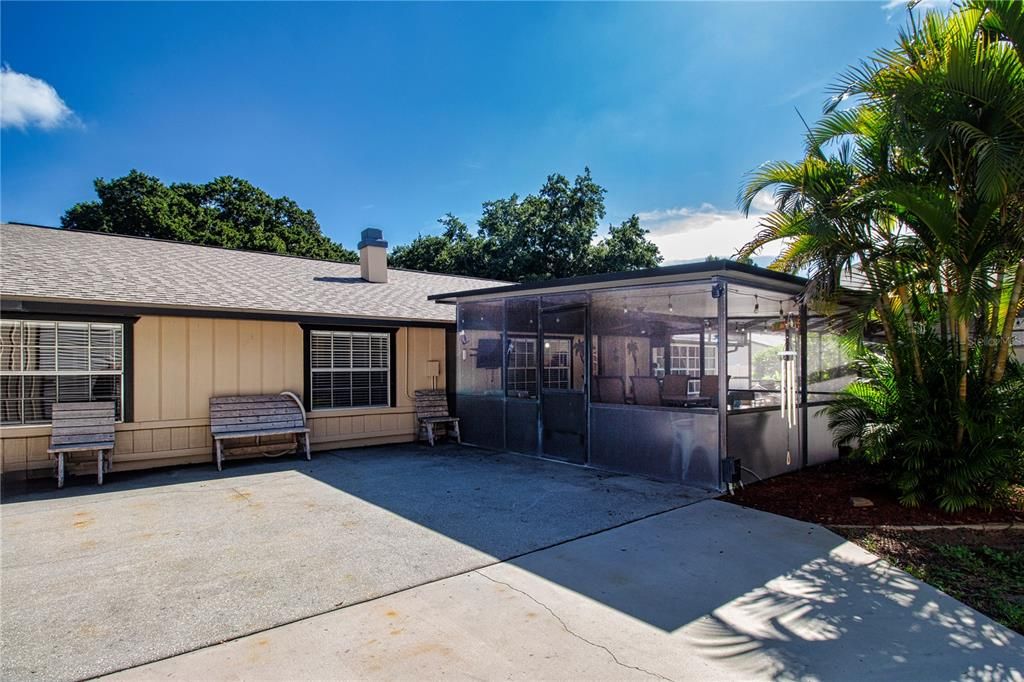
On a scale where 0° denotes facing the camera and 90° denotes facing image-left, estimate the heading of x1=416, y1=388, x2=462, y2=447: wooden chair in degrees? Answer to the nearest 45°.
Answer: approximately 315°

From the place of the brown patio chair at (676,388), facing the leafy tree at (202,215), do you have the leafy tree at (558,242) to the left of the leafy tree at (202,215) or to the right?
right

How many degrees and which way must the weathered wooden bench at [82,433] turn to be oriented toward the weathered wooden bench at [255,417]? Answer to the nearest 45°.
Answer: approximately 90° to its left

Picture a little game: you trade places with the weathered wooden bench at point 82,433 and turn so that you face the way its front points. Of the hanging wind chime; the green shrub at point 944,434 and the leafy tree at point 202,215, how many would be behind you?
1

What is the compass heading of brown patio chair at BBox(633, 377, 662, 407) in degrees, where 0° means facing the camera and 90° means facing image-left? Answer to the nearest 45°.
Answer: approximately 225°

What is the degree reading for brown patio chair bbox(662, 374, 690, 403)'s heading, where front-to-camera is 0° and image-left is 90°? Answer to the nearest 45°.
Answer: approximately 225°

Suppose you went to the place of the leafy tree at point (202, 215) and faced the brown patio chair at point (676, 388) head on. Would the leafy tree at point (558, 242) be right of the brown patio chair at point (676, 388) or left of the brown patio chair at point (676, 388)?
left

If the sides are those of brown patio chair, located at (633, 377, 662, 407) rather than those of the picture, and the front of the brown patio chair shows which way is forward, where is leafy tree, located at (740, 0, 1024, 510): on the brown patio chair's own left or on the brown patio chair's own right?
on the brown patio chair's own right

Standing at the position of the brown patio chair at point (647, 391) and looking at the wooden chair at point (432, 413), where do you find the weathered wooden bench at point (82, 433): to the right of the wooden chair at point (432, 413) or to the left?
left
